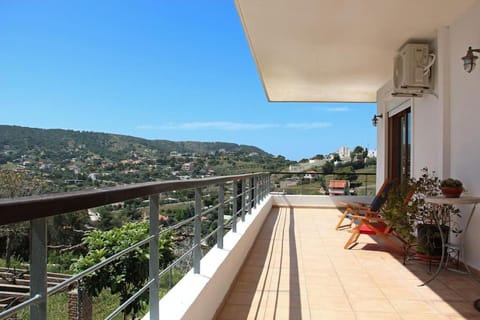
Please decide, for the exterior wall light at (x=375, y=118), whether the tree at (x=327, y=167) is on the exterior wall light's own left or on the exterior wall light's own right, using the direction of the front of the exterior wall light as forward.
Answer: on the exterior wall light's own right

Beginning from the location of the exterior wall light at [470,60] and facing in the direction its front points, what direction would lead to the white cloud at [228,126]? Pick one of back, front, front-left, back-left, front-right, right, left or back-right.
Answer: front-right

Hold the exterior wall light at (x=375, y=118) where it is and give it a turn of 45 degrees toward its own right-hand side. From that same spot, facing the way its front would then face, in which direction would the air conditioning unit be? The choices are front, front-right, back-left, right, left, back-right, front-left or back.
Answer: back-left

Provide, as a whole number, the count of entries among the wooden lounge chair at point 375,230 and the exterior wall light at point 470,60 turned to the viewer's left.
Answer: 2

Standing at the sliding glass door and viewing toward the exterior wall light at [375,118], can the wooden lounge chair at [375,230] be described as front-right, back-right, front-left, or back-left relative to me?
back-left

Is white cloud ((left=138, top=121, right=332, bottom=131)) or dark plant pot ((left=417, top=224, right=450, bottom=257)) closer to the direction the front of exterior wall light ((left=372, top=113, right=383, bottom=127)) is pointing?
the white cloud

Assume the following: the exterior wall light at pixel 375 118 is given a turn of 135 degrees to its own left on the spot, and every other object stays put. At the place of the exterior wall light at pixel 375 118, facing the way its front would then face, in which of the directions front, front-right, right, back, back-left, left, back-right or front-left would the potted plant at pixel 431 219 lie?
front-right

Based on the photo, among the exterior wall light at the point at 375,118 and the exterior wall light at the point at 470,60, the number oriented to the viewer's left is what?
2

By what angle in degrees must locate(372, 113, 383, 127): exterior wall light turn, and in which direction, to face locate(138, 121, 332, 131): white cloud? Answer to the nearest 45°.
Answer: approximately 45° to its right

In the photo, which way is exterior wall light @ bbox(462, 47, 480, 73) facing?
to the viewer's left

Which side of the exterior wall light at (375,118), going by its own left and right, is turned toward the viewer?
left

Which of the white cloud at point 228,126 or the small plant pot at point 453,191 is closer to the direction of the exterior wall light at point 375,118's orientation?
the white cloud

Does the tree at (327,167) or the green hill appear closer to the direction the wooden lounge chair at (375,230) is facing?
the green hill
